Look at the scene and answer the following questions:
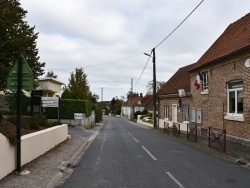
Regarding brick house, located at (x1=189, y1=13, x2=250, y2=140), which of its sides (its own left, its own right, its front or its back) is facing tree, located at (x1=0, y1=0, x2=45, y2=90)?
front

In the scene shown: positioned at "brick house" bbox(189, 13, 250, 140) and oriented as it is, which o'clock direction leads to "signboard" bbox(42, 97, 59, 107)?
The signboard is roughly at 2 o'clock from the brick house.

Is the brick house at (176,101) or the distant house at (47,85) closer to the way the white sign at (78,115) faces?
the brick house

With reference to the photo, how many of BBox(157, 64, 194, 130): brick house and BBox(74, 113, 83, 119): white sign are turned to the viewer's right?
0

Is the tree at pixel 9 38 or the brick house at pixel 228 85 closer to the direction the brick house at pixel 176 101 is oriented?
the tree

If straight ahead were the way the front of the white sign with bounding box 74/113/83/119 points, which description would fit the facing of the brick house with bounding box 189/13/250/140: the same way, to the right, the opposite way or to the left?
to the right

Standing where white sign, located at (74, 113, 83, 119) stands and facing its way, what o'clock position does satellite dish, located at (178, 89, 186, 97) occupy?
The satellite dish is roughly at 10 o'clock from the white sign.

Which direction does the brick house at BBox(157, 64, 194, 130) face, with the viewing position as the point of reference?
facing the viewer and to the left of the viewer

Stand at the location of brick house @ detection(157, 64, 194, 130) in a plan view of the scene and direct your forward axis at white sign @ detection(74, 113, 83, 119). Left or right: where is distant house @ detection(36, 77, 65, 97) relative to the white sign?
right

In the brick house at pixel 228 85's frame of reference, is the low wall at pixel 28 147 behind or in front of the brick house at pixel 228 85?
in front

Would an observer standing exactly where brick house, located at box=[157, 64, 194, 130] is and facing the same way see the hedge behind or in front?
in front

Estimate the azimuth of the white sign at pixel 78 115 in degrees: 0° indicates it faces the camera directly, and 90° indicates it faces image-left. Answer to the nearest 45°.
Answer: approximately 0°
